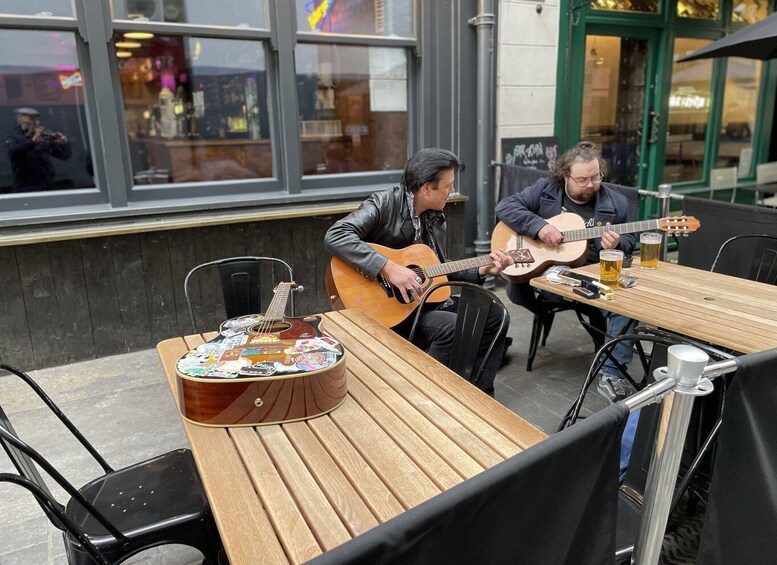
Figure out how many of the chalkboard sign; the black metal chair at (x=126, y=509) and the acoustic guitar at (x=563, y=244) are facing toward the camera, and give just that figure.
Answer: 2

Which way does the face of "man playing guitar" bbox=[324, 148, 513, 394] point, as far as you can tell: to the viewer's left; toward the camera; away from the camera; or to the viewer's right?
to the viewer's right

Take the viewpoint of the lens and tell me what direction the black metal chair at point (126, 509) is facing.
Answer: facing to the right of the viewer

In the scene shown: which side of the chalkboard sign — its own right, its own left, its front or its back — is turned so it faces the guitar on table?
front

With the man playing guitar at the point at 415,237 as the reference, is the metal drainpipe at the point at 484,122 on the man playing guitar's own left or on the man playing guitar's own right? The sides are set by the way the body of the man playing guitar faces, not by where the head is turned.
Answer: on the man playing guitar's own left

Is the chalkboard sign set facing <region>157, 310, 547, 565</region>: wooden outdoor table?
yes

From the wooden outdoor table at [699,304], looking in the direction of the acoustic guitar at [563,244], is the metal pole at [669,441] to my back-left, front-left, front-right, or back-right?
back-left

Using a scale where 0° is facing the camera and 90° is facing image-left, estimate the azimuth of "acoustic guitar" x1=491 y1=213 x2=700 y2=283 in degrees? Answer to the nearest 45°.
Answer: approximately 0°

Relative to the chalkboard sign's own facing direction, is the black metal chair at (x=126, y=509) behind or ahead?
ahead
